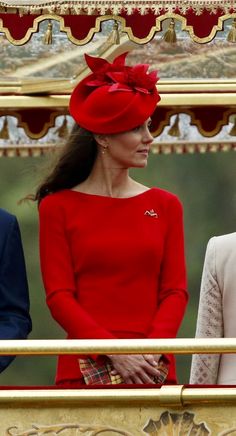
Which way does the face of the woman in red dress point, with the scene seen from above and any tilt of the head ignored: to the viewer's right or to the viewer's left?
to the viewer's right

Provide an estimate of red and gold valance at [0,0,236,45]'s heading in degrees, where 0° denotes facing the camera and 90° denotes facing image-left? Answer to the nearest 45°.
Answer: approximately 0°
